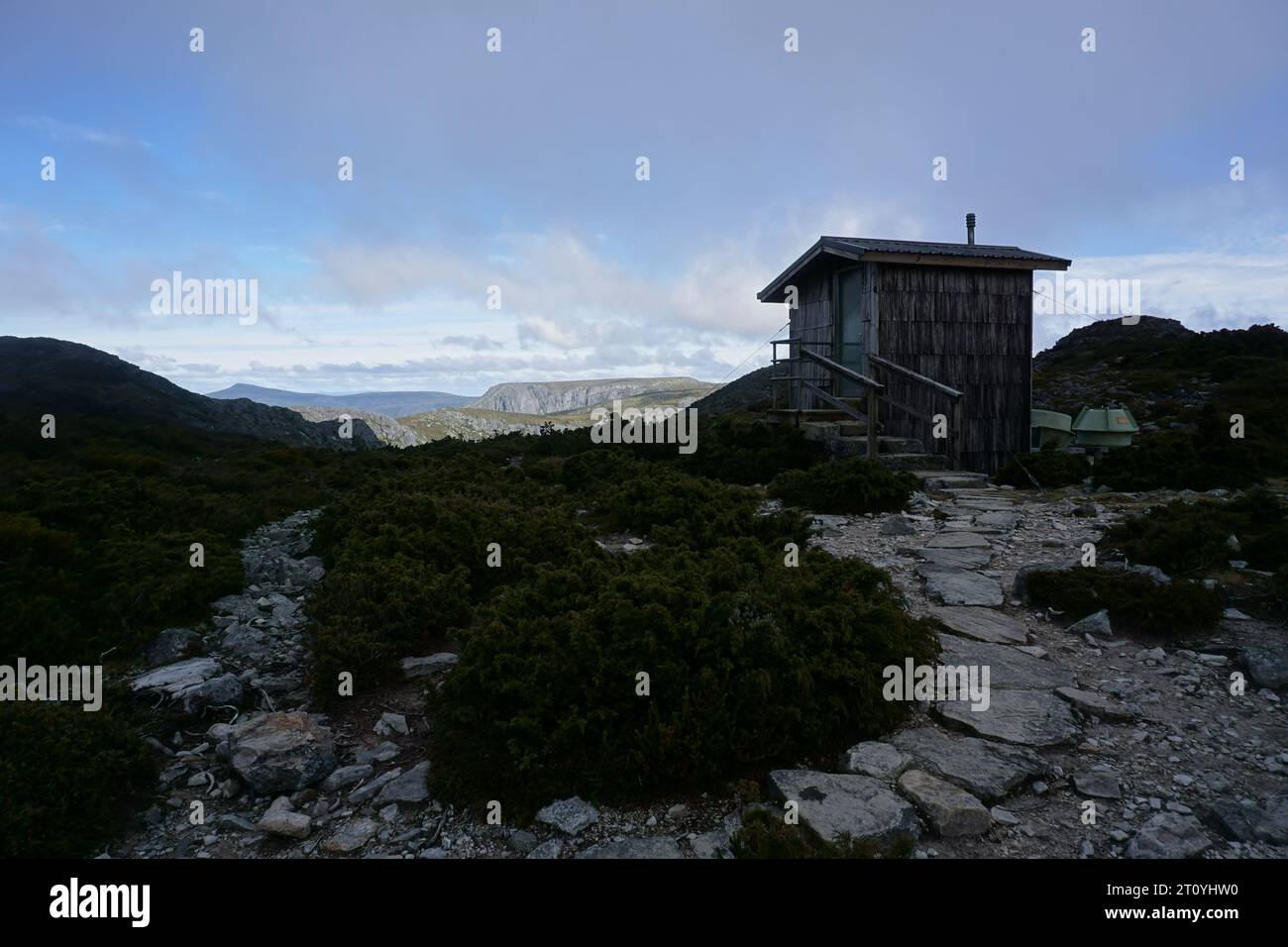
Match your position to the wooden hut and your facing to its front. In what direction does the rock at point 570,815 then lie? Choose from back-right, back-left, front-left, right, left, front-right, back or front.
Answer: front-left

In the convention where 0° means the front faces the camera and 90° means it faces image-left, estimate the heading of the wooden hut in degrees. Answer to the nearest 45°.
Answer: approximately 45°

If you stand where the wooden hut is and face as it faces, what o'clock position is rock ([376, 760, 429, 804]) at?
The rock is roughly at 11 o'clock from the wooden hut.

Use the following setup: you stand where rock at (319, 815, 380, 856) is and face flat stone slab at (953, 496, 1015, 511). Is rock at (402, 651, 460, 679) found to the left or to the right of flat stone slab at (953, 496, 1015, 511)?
left

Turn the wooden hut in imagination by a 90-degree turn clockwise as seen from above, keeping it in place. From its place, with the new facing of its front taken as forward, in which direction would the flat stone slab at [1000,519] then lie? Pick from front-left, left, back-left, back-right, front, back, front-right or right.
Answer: back-left

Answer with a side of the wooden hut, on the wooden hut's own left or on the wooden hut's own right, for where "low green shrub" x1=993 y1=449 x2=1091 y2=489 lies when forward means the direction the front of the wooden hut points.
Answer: on the wooden hut's own left

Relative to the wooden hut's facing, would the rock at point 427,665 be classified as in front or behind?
in front

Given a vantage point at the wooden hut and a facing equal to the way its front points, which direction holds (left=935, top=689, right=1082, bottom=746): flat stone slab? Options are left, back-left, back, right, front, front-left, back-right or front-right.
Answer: front-left

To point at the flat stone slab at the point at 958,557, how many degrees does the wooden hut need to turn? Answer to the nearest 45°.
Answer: approximately 45° to its left

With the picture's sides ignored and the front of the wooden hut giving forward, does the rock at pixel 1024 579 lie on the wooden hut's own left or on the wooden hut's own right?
on the wooden hut's own left

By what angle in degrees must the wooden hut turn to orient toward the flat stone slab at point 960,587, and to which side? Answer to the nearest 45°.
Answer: approximately 45° to its left

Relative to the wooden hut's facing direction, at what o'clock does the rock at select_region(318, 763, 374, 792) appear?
The rock is roughly at 11 o'clock from the wooden hut.

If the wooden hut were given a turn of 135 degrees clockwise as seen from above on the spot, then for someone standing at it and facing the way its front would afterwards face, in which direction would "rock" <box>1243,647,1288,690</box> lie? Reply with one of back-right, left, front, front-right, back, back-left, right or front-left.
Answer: back
